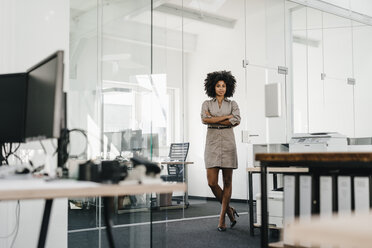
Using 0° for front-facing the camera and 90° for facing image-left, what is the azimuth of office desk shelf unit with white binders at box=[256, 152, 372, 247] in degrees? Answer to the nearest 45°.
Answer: approximately 0°

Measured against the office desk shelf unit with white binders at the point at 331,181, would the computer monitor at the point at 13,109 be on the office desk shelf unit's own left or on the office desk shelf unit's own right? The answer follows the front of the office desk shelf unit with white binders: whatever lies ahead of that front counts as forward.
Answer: on the office desk shelf unit's own right

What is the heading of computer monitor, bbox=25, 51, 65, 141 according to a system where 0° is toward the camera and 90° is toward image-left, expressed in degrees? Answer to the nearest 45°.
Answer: approximately 45°

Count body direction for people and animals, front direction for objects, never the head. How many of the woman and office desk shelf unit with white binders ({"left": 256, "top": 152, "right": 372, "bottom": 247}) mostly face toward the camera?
2

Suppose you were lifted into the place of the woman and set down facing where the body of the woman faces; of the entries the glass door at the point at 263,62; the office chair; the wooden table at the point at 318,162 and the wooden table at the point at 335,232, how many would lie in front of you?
2

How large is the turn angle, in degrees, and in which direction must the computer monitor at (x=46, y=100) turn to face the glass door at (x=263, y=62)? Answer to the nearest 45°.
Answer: approximately 180°
